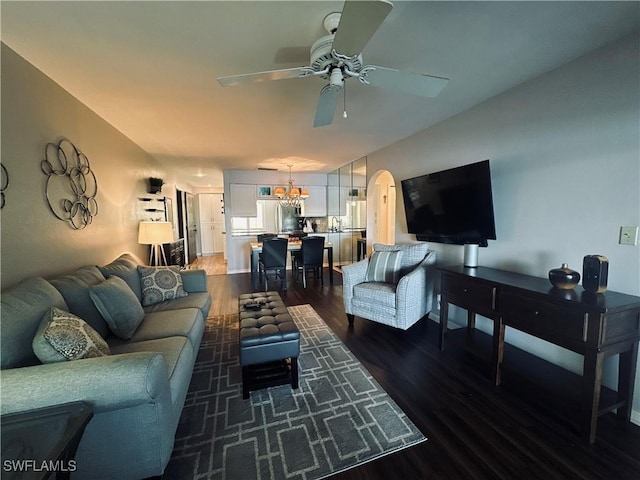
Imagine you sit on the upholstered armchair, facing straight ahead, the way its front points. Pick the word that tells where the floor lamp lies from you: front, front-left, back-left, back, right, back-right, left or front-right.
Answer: front-right

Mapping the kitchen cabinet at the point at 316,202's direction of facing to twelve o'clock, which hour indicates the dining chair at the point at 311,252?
The dining chair is roughly at 12 o'clock from the kitchen cabinet.

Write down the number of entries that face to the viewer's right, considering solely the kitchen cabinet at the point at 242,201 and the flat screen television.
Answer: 0

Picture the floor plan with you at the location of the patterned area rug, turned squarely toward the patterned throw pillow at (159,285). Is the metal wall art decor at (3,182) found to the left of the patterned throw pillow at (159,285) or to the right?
left

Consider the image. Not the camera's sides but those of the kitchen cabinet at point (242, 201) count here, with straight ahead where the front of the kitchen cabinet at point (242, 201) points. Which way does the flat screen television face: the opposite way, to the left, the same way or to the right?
to the right

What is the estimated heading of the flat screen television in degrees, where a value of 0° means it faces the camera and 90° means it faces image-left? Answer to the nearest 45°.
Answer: approximately 45°

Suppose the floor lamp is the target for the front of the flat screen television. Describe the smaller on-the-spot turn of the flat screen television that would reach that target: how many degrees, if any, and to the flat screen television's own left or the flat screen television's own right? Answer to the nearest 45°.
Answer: approximately 45° to the flat screen television's own right

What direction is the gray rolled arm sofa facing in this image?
to the viewer's right

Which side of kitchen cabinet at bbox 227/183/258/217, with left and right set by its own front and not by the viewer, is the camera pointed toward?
front

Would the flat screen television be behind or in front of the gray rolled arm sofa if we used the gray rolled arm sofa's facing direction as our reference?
in front

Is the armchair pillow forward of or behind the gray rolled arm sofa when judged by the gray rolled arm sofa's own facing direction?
forward

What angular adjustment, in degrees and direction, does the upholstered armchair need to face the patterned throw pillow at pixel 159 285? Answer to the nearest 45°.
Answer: approximately 45° to its right

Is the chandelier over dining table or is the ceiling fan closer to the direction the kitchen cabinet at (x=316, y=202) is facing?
the ceiling fan

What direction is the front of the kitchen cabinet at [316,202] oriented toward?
toward the camera

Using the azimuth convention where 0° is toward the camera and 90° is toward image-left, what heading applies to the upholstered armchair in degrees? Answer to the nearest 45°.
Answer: approximately 45°

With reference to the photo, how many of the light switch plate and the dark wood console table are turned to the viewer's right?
0

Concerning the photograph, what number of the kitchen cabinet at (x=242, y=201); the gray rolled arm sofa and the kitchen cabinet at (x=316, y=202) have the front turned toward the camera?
2

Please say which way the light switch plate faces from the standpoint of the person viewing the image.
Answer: facing the viewer and to the left of the viewer

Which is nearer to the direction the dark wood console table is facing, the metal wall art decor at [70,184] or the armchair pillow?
the metal wall art decor

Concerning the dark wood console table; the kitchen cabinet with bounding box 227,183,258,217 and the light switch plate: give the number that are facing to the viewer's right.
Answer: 0

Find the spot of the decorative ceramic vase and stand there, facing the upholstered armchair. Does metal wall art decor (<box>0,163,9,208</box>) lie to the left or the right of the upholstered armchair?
left

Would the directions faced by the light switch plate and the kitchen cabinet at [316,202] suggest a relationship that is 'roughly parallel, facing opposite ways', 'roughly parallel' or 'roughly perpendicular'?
roughly perpendicular
